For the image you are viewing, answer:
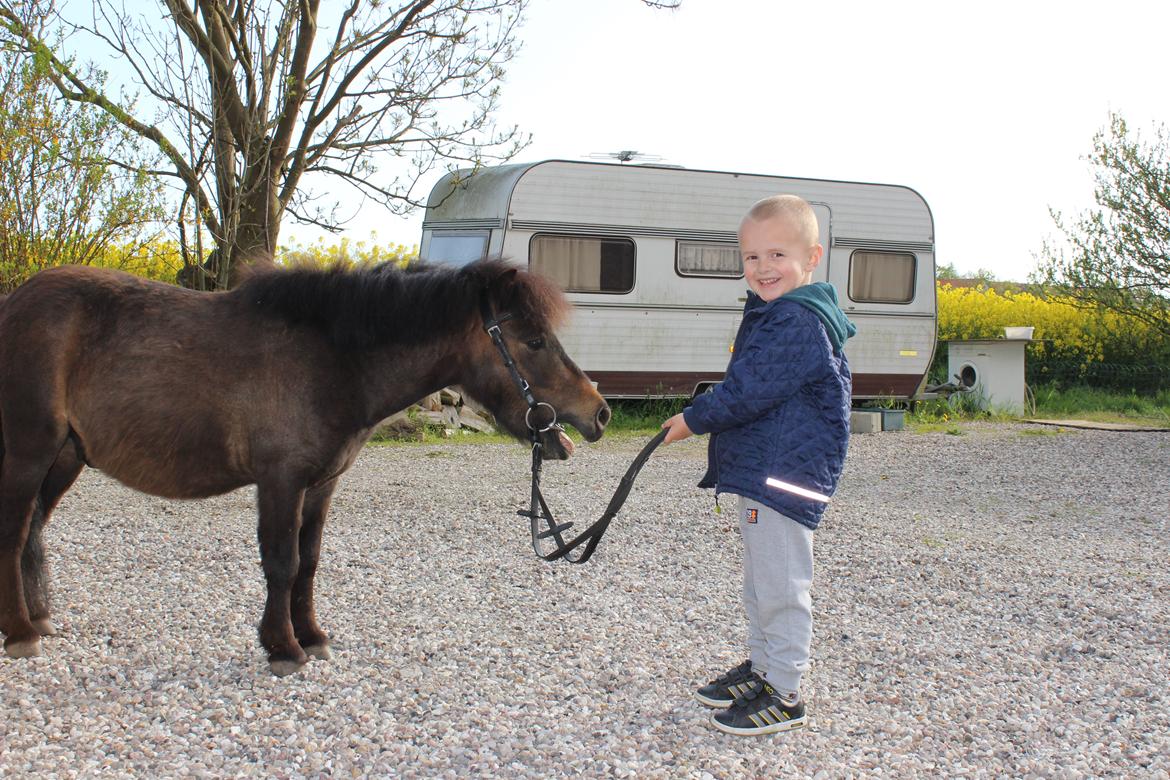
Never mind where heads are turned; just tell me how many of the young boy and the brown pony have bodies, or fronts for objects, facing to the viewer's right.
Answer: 1

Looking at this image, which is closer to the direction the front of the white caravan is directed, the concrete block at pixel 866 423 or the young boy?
the concrete block

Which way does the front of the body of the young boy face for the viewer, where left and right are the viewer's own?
facing to the left of the viewer

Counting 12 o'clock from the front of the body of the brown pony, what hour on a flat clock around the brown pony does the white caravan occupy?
The white caravan is roughly at 10 o'clock from the brown pony.

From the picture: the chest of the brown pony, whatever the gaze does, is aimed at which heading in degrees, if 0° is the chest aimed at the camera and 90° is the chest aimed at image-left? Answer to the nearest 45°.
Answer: approximately 270°

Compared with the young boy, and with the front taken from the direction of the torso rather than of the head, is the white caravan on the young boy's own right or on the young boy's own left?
on the young boy's own right

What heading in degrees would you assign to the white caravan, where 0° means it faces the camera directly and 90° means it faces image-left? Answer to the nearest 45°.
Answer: approximately 225°

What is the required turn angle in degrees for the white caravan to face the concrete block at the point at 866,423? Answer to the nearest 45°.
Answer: approximately 45° to its right

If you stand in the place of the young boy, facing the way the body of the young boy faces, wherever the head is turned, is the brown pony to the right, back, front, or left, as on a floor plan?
front

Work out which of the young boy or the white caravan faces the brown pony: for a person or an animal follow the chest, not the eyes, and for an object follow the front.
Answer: the young boy
